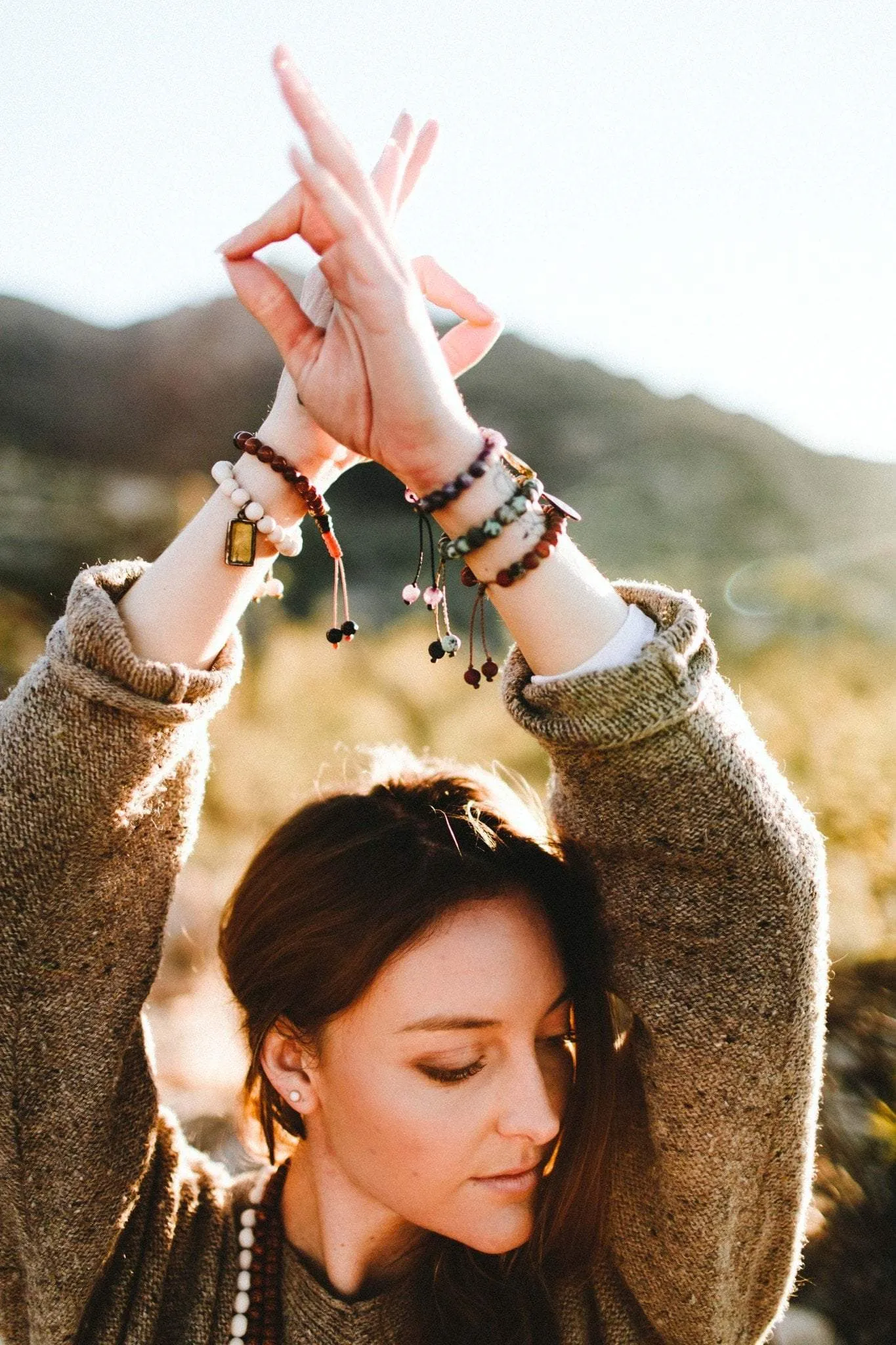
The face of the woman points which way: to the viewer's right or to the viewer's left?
to the viewer's right

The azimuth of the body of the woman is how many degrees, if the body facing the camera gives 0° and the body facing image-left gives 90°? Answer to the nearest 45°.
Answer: approximately 0°
